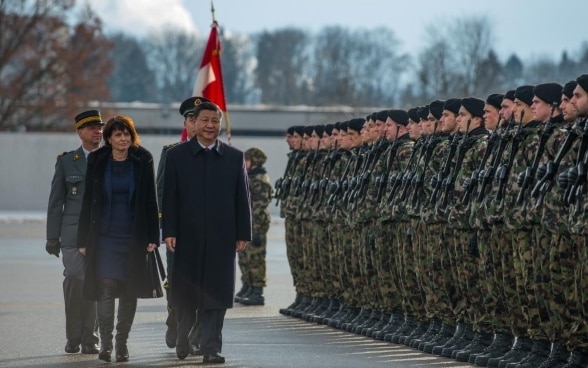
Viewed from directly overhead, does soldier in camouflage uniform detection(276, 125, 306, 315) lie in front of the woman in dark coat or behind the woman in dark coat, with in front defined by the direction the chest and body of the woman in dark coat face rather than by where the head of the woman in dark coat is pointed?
behind

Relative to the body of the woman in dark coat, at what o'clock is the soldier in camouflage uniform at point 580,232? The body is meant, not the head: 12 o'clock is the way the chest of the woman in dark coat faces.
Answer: The soldier in camouflage uniform is roughly at 10 o'clock from the woman in dark coat.

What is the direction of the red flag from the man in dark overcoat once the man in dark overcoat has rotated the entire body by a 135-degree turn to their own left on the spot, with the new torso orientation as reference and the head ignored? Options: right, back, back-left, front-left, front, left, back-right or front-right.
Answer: front-left

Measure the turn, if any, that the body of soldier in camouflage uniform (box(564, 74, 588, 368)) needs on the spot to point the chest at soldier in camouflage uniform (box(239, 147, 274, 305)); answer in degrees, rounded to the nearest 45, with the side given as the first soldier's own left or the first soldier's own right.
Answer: approximately 45° to the first soldier's own right

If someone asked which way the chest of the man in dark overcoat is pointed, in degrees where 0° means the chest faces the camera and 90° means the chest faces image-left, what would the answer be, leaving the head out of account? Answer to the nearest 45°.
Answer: approximately 0°

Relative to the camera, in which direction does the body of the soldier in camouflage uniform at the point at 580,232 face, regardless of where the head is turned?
to the viewer's left

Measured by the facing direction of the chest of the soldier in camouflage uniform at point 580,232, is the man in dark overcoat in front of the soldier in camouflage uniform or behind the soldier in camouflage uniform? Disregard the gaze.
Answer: in front

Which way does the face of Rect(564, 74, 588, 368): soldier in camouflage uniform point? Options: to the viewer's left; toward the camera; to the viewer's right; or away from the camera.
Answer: to the viewer's left
